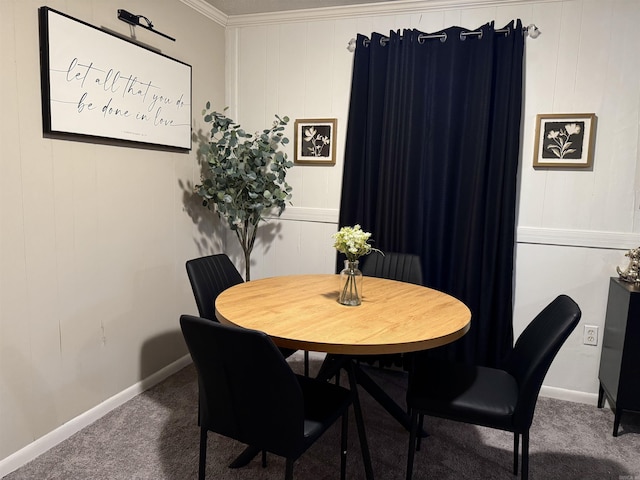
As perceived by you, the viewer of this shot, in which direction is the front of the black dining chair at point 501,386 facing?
facing to the left of the viewer

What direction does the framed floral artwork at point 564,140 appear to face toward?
toward the camera

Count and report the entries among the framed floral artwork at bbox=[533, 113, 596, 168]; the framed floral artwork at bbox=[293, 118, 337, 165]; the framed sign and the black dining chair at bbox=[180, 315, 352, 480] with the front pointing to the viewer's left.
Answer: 0

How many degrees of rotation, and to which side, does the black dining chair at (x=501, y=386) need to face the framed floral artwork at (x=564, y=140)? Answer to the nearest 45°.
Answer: approximately 90° to its right

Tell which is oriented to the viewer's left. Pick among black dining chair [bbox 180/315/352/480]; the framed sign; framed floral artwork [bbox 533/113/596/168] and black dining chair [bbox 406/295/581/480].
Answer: black dining chair [bbox 406/295/581/480]

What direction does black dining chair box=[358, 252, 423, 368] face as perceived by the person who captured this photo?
facing the viewer and to the left of the viewer

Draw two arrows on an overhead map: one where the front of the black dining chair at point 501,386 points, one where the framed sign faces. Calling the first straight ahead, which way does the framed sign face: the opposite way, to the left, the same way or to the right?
the opposite way

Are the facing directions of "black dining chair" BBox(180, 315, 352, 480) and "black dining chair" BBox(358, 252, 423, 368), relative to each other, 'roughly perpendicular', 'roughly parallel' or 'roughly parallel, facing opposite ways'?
roughly parallel, facing opposite ways

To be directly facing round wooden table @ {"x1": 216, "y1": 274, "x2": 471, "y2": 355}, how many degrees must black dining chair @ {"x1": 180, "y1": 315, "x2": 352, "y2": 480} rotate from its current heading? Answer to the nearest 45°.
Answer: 0° — it already faces it

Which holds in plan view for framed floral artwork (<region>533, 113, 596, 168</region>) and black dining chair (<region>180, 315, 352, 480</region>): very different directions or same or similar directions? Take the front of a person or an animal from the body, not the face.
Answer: very different directions

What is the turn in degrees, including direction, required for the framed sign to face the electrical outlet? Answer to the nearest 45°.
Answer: approximately 45° to its left

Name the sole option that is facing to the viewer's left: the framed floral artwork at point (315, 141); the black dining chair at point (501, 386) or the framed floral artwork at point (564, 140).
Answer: the black dining chair

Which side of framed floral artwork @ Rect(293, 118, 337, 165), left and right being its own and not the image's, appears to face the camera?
front

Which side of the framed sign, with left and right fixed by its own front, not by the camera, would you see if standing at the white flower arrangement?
front

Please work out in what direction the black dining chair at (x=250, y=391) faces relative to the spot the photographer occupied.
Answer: facing away from the viewer and to the right of the viewer

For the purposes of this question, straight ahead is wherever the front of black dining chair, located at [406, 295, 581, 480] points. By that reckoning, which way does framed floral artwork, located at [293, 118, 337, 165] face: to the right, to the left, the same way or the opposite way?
to the left

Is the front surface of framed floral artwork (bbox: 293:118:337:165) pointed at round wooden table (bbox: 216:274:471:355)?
yes

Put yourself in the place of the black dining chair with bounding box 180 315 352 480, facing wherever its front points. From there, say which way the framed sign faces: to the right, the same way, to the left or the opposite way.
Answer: to the right
